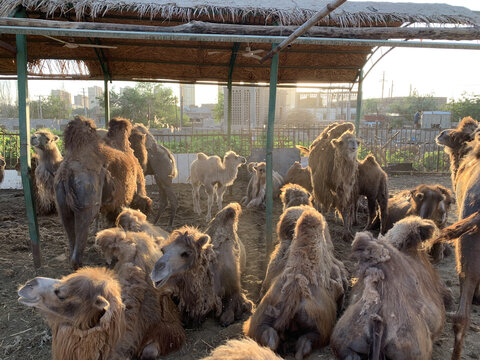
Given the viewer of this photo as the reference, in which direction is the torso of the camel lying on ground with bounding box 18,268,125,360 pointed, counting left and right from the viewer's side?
facing to the left of the viewer

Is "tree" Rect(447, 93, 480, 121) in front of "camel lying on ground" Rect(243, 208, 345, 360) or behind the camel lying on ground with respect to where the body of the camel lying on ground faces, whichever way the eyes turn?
in front

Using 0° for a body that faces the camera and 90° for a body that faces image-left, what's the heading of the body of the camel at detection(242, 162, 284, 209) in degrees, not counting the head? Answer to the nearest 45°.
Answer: approximately 45°

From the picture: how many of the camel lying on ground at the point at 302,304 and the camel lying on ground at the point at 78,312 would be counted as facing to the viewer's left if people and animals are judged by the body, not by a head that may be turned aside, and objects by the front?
1

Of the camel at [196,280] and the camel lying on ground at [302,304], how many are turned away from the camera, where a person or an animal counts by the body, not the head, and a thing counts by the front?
1

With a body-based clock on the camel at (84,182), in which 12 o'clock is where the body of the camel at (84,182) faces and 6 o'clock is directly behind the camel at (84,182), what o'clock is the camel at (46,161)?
the camel at (46,161) is roughly at 10 o'clock from the camel at (84,182).

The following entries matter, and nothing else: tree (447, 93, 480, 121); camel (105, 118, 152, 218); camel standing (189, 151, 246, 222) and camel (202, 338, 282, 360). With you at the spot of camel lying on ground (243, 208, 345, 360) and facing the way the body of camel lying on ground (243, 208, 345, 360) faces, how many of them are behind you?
1

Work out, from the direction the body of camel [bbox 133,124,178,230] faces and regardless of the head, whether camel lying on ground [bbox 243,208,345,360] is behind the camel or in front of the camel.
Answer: behind

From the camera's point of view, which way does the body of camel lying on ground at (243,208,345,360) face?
away from the camera

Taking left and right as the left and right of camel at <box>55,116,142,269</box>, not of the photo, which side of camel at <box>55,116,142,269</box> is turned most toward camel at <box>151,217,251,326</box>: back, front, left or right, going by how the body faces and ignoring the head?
right

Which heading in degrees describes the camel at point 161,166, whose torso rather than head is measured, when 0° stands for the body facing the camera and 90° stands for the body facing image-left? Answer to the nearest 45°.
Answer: approximately 135°

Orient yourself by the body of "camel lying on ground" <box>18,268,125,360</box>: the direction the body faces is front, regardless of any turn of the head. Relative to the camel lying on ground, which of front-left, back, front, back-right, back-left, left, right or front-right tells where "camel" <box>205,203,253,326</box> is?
back-right

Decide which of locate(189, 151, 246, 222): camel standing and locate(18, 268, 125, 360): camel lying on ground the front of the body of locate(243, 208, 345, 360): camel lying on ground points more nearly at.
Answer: the camel standing

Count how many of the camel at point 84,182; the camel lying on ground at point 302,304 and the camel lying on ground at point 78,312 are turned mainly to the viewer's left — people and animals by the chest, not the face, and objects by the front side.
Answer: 1

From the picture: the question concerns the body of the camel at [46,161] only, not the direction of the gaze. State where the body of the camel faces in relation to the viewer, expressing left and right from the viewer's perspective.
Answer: facing the viewer and to the left of the viewer
